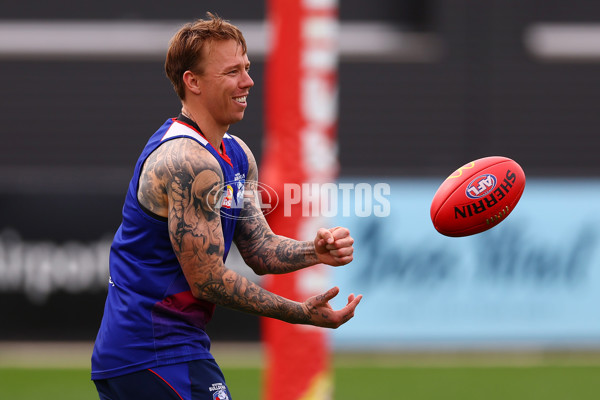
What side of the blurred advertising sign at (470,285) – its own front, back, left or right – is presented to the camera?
front

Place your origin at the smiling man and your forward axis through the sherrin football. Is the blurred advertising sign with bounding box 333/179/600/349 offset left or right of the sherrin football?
left

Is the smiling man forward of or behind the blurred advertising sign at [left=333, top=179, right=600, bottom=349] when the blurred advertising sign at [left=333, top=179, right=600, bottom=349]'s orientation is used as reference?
forward

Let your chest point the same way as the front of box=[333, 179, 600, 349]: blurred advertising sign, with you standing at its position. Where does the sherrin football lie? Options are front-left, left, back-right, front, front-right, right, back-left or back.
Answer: front
